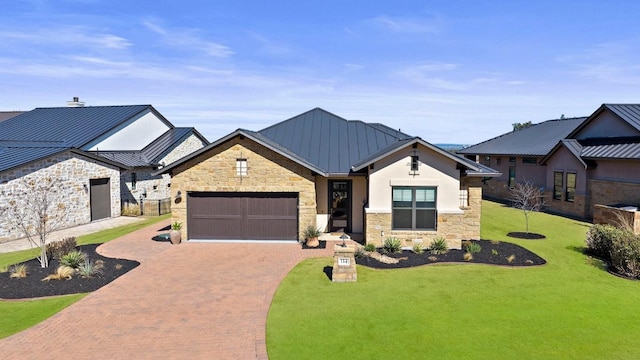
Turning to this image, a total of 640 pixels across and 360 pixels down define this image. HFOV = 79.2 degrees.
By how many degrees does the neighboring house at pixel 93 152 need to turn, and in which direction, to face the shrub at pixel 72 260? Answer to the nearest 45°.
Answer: approximately 45° to its right

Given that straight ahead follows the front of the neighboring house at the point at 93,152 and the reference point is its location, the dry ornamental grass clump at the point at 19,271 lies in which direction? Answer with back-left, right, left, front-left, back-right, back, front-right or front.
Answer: front-right

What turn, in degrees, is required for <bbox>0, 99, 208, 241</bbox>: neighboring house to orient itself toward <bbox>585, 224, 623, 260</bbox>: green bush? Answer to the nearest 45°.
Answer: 0° — it already faces it

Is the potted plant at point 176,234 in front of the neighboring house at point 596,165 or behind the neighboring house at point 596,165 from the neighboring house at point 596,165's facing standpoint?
in front

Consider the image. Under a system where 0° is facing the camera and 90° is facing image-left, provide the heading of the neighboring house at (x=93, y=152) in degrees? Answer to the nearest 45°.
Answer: approximately 315°

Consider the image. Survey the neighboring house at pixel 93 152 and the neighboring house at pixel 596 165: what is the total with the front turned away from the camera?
0

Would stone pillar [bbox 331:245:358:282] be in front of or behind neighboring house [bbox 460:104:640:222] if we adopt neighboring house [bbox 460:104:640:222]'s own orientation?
in front

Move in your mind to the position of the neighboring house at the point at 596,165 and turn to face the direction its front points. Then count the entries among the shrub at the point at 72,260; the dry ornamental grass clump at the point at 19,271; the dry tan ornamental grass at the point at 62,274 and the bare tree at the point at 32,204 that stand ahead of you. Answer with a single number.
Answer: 4
